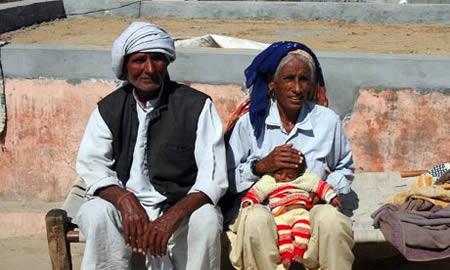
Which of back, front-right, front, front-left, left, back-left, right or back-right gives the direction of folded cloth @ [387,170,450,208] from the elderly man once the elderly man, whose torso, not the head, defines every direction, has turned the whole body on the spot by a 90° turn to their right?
back

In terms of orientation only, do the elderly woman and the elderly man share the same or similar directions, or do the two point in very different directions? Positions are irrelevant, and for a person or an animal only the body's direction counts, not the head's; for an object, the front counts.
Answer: same or similar directions

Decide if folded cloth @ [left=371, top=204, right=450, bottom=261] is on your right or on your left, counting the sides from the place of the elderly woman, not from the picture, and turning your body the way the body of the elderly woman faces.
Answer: on your left

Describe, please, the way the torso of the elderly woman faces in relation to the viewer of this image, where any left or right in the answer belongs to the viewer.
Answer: facing the viewer

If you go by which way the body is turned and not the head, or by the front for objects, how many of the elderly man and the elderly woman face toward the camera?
2

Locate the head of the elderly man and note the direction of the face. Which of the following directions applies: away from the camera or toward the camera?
toward the camera

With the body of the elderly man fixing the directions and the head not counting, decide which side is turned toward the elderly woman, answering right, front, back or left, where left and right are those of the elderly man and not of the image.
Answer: left

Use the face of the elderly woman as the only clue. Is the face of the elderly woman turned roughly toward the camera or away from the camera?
toward the camera

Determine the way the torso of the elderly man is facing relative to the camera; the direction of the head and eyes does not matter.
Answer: toward the camera

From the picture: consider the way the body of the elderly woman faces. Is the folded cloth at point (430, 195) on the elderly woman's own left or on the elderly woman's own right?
on the elderly woman's own left
